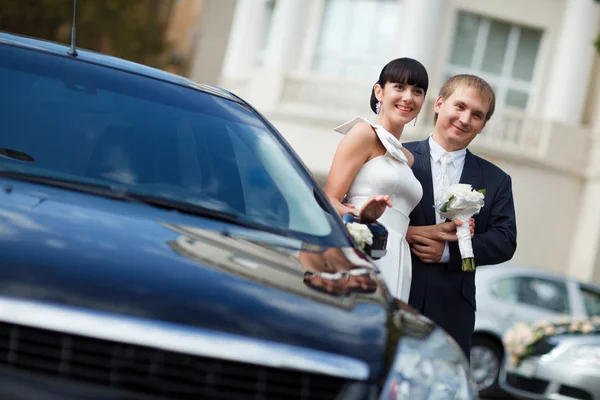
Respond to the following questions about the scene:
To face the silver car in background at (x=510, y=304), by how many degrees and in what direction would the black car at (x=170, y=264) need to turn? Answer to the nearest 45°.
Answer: approximately 180°

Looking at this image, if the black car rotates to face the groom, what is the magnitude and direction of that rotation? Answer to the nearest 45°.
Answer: approximately 135° to its left

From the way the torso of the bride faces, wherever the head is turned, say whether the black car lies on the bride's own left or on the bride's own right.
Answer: on the bride's own right

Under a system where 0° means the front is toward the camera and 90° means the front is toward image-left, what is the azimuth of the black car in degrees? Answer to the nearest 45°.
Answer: approximately 0°

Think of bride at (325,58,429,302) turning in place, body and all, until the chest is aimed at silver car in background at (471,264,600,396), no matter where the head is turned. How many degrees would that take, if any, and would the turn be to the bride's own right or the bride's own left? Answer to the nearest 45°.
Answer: approximately 135° to the bride's own left

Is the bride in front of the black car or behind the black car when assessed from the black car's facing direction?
behind

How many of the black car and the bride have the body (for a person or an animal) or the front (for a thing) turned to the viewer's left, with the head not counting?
0
